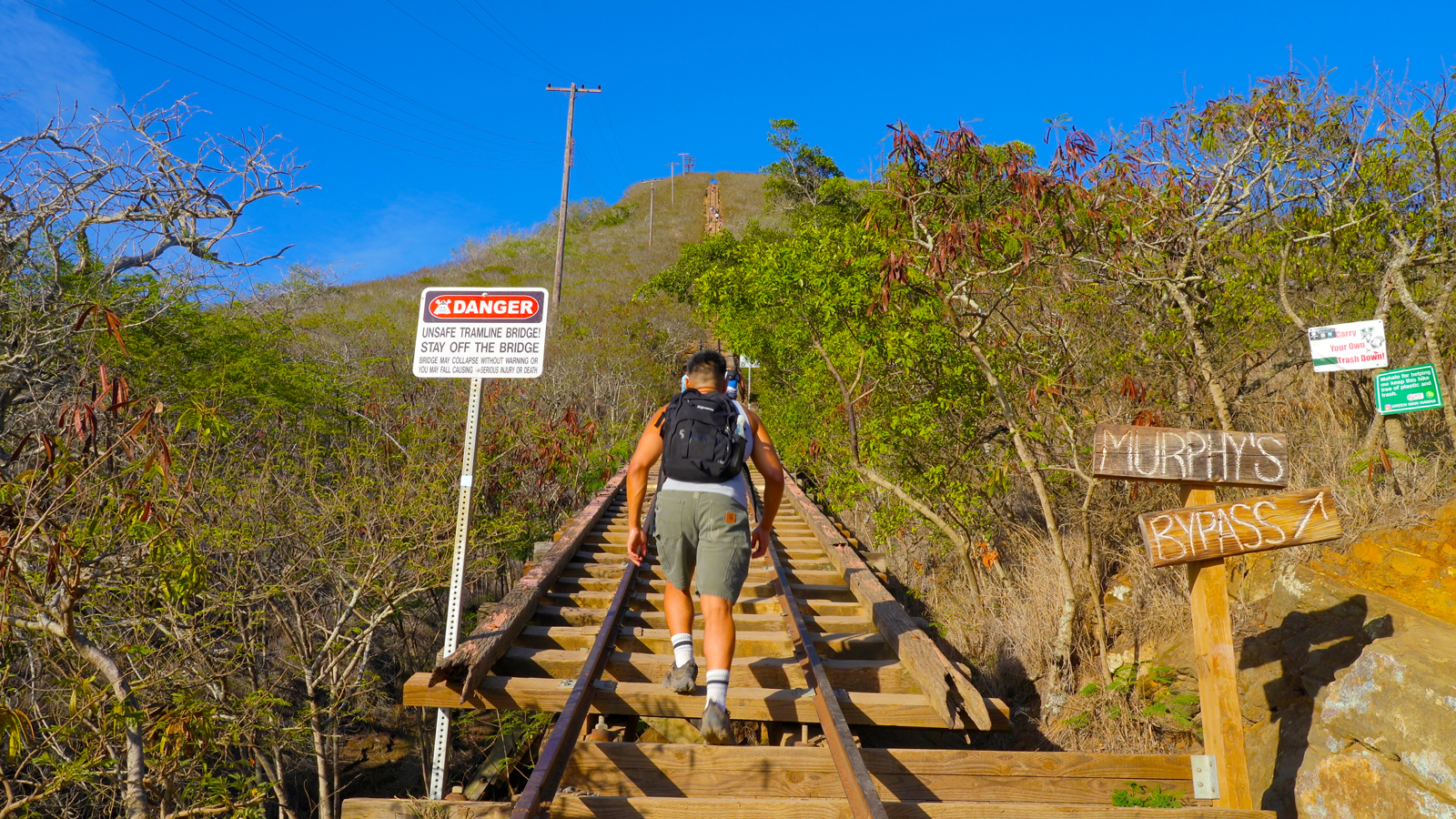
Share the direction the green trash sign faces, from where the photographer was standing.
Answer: facing the viewer

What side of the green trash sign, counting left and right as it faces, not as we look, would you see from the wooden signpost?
front

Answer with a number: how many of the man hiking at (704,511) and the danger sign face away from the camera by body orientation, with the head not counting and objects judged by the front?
1

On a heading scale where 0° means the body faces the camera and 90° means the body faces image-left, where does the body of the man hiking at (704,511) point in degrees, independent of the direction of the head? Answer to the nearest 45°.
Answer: approximately 180°

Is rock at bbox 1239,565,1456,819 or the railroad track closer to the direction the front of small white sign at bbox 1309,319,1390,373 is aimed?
the rock

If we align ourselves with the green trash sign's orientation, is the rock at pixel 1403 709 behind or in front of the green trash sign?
in front

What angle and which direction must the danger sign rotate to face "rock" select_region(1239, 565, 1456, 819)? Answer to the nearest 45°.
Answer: approximately 45° to its left

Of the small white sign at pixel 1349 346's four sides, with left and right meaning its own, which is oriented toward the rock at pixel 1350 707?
front

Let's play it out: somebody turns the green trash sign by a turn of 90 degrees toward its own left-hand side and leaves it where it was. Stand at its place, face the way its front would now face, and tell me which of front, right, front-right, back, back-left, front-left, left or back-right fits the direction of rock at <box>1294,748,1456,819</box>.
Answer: right

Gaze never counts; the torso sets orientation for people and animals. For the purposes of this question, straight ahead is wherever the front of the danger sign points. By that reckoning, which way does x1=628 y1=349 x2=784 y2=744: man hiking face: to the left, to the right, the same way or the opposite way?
the opposite way

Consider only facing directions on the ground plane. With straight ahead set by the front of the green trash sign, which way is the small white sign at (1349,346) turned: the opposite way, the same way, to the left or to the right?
the same way

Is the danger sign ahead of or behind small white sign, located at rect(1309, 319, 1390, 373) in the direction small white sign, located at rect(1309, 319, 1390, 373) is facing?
ahead

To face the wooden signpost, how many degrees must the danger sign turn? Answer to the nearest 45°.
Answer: approximately 45° to its left

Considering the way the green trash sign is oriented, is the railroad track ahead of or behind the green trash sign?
ahead

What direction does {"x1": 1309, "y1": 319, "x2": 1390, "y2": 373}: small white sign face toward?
toward the camera

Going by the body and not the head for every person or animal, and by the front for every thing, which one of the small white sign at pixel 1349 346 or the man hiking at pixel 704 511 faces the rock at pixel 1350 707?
the small white sign

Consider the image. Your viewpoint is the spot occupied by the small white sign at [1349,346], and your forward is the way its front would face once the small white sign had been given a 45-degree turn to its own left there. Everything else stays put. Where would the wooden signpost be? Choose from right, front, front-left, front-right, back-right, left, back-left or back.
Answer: front-right

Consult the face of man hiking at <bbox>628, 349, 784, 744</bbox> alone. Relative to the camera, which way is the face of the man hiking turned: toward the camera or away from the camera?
away from the camera

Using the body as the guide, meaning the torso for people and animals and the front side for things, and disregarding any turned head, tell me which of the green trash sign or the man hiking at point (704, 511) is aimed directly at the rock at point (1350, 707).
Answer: the green trash sign
